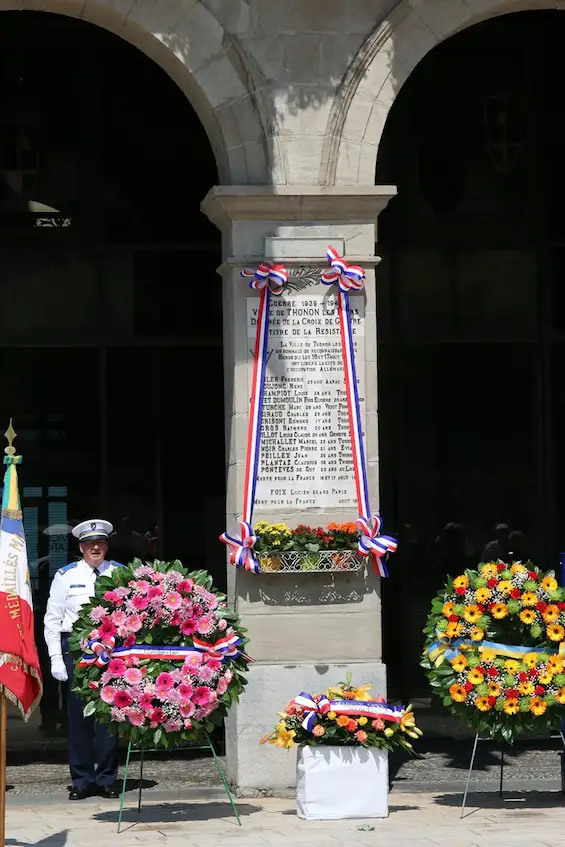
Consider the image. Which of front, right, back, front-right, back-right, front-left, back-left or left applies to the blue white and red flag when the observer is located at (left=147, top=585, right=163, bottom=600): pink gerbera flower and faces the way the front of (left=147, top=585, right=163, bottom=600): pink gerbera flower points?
front-right

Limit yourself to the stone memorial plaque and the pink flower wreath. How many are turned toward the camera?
2

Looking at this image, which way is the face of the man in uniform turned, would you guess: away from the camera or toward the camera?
toward the camera

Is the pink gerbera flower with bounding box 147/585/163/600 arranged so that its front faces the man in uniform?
no

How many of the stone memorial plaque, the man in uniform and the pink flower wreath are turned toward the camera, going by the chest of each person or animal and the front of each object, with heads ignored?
3

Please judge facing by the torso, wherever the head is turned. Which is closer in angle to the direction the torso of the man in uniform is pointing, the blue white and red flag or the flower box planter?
the blue white and red flag

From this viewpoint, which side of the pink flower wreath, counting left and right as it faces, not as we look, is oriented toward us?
front

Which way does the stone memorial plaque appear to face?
toward the camera

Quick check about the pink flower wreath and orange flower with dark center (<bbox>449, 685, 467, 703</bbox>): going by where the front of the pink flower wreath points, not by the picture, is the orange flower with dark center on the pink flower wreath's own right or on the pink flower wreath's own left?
on the pink flower wreath's own left

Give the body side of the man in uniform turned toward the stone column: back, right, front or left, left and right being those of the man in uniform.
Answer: left

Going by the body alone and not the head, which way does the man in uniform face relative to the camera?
toward the camera

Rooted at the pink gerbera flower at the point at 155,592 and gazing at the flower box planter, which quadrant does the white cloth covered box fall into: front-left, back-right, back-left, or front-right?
front-right

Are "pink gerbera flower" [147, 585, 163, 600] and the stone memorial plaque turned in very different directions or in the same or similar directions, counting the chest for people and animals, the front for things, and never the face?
same or similar directions
